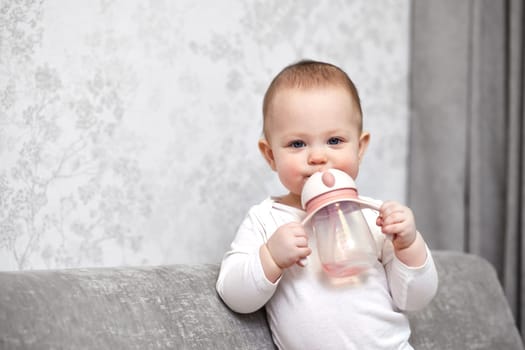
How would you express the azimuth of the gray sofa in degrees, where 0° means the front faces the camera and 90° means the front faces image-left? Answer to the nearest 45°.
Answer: approximately 0°

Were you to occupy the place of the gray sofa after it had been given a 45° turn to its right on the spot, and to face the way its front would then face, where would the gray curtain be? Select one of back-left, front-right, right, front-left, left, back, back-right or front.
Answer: back

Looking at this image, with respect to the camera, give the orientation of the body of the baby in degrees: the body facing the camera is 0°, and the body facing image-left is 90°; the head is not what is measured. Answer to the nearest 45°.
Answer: approximately 0°

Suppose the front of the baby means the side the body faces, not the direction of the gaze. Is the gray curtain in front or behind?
behind
